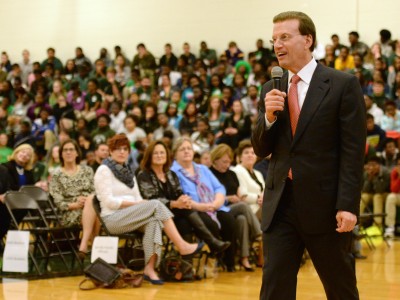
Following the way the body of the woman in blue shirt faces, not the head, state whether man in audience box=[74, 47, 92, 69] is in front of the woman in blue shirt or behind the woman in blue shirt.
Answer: behind

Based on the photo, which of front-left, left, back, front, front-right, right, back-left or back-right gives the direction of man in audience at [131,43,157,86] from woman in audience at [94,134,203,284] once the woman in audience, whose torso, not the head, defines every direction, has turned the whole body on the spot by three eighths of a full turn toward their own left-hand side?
front

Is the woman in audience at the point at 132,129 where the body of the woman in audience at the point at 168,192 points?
no

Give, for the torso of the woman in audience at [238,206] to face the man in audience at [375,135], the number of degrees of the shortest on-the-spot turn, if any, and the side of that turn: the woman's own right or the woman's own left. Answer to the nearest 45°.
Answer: approximately 90° to the woman's own left

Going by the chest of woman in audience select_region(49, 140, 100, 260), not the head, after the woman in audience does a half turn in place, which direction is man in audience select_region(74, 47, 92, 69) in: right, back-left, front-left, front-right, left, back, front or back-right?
front-right

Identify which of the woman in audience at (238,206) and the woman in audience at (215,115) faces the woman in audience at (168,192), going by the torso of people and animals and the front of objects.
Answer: the woman in audience at (215,115)

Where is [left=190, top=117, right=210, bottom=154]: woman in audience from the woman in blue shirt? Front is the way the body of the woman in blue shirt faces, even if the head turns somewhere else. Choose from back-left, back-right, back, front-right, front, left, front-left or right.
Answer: back-left

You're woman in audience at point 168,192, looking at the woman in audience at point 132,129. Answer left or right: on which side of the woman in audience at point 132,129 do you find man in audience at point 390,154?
right

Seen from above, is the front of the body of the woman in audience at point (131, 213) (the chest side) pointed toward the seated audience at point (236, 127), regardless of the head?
no

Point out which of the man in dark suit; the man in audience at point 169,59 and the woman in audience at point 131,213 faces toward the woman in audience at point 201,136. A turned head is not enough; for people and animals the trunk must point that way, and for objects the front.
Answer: the man in audience

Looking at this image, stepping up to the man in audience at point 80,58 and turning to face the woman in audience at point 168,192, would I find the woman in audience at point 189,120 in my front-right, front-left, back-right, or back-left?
front-left

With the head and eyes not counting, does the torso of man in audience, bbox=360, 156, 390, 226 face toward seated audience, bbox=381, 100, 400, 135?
no

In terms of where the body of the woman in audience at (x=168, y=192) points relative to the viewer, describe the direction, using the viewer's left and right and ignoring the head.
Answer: facing the viewer and to the right of the viewer

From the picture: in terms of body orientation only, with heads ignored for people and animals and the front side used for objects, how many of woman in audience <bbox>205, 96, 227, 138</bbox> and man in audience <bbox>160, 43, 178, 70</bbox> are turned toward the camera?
2

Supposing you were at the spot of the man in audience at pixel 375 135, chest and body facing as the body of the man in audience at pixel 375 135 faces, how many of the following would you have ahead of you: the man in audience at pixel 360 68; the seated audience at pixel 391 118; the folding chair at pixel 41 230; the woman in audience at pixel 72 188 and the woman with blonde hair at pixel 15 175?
3

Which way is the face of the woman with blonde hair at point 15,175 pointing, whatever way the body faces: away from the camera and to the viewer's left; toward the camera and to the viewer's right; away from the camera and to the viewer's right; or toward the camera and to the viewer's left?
toward the camera and to the viewer's right

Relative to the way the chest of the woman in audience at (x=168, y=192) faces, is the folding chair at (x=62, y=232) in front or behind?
behind
